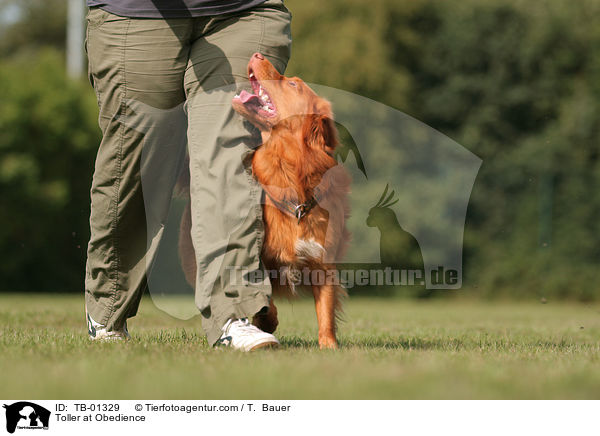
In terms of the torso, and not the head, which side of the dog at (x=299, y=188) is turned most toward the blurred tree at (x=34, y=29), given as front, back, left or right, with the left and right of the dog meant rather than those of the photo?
back

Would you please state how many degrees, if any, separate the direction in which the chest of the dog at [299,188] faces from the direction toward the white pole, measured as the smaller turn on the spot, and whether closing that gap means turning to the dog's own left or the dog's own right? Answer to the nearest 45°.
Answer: approximately 180°

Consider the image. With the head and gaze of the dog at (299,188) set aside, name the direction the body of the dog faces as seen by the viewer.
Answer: toward the camera
